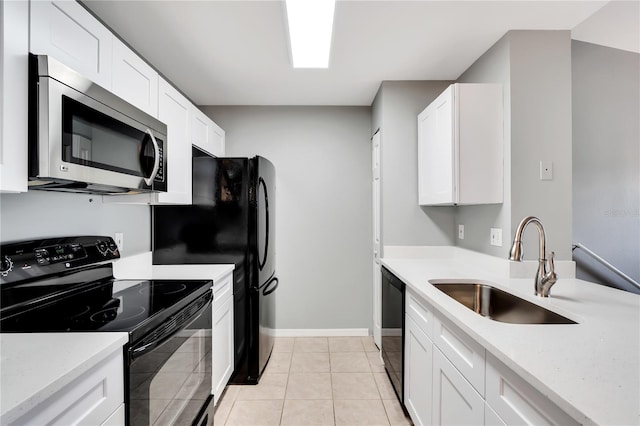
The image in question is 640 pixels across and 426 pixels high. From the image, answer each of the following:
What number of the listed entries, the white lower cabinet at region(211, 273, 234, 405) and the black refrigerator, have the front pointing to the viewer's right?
2

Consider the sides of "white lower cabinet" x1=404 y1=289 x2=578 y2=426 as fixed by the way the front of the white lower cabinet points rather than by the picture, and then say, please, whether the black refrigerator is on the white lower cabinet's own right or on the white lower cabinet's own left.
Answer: on the white lower cabinet's own right

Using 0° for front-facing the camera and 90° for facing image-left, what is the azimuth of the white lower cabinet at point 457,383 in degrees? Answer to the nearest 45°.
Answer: approximately 45°

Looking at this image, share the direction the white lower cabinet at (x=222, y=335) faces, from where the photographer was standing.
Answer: facing to the right of the viewer

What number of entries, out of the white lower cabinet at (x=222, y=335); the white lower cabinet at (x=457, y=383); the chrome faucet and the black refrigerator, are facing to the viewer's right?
2

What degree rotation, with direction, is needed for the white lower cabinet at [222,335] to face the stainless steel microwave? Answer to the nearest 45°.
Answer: approximately 135° to its right

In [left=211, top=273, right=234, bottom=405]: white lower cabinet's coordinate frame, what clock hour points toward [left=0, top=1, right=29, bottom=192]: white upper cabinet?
The white upper cabinet is roughly at 4 o'clock from the white lower cabinet.

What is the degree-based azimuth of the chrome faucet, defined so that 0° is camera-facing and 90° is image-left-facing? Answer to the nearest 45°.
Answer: approximately 45°

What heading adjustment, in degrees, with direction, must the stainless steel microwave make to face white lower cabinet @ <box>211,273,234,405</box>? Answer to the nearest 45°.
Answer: approximately 90° to its left

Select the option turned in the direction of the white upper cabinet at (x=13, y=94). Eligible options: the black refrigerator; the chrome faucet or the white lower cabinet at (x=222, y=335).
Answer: the chrome faucet

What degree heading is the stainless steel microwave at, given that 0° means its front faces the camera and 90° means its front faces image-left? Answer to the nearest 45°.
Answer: approximately 315°
